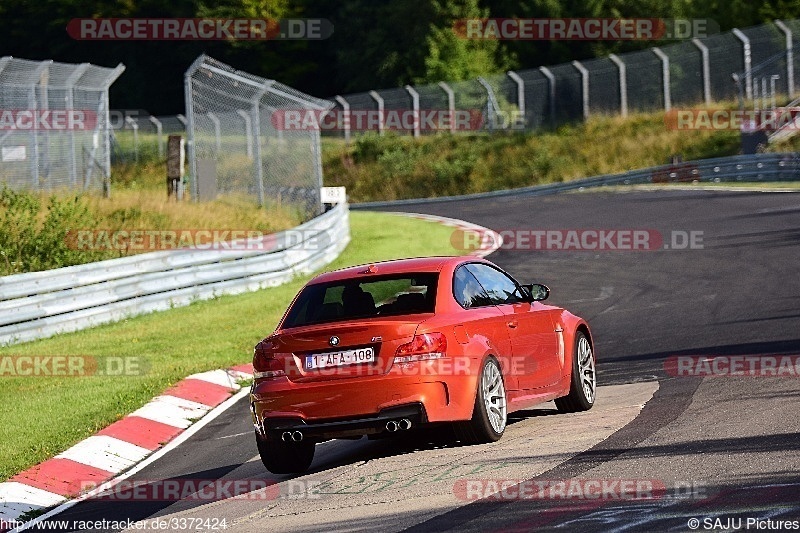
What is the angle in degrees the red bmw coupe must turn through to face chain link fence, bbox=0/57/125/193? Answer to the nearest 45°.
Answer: approximately 45° to its left

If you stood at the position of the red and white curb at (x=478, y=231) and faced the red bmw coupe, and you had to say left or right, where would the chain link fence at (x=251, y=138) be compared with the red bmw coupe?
right

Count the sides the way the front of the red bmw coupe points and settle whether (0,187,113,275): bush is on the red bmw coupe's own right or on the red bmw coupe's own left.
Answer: on the red bmw coupe's own left

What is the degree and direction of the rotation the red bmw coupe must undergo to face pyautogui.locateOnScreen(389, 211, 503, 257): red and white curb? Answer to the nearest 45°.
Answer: approximately 45° to its left

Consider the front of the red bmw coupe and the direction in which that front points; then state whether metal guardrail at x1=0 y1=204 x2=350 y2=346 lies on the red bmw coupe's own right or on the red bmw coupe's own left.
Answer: on the red bmw coupe's own left

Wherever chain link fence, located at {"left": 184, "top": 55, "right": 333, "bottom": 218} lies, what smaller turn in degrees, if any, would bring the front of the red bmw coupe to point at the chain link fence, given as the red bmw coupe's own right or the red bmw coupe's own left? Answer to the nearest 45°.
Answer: approximately 45° to the red bmw coupe's own left

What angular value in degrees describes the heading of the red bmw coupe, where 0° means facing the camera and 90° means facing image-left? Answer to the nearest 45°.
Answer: approximately 225°

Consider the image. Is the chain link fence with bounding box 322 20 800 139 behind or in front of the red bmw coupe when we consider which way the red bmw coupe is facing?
in front

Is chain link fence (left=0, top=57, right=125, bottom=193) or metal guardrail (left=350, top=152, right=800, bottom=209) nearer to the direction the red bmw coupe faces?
the metal guardrail
